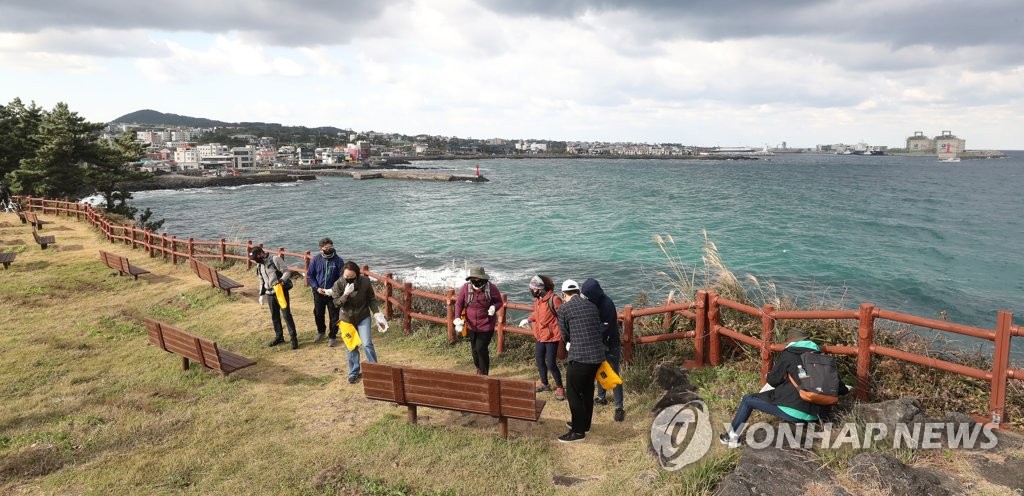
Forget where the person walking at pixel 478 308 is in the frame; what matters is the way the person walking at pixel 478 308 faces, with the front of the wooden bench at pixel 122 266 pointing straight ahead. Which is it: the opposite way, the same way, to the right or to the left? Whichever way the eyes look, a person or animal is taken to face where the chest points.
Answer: the opposite way

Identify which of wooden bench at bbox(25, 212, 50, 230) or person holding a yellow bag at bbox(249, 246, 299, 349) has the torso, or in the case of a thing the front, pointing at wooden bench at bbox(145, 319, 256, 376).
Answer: the person holding a yellow bag

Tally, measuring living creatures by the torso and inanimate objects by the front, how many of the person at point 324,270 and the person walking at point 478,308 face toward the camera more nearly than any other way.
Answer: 2

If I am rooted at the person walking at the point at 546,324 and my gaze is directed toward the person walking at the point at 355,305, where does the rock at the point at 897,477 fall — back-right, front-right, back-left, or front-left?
back-left

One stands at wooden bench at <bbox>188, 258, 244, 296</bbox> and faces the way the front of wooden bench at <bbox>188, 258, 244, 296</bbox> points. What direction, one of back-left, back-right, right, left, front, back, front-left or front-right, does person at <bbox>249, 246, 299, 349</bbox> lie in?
back-right

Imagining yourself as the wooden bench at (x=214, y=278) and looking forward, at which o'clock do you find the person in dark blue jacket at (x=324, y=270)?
The person in dark blue jacket is roughly at 4 o'clock from the wooden bench.

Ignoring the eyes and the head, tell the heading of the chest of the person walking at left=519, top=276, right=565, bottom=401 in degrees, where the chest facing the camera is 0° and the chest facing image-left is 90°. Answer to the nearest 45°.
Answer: approximately 45°

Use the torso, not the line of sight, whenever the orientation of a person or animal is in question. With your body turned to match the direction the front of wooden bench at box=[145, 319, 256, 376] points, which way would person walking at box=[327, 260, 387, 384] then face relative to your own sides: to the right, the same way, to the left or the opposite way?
the opposite way

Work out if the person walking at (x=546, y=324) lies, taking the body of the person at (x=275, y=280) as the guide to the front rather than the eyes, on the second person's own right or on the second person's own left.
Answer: on the second person's own left

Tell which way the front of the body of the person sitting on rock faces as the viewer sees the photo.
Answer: to the viewer's left

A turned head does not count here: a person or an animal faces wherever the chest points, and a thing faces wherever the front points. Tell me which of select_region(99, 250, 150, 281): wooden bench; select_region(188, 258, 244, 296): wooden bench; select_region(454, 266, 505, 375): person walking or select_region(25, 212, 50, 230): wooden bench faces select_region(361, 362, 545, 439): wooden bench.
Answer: the person walking

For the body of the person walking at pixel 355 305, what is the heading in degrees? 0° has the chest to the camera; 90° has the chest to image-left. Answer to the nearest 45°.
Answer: approximately 45°
